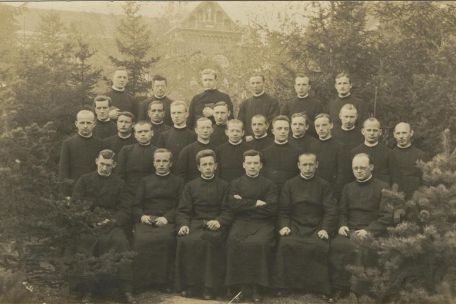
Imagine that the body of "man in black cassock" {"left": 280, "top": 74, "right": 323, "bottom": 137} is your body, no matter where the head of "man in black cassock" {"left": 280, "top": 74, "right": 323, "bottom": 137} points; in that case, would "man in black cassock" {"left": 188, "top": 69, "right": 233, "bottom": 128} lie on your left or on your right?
on your right

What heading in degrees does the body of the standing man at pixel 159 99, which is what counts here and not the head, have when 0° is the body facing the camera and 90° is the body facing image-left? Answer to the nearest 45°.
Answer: approximately 0°

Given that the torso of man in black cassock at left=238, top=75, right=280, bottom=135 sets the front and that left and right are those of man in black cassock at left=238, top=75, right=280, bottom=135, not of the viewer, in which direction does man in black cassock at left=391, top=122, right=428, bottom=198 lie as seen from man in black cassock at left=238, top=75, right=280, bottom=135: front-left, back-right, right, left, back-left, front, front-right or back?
front-left

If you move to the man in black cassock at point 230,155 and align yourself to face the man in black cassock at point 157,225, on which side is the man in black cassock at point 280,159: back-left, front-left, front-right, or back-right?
back-left

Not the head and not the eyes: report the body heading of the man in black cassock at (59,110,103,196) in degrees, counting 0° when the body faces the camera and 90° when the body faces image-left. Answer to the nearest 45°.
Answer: approximately 0°
